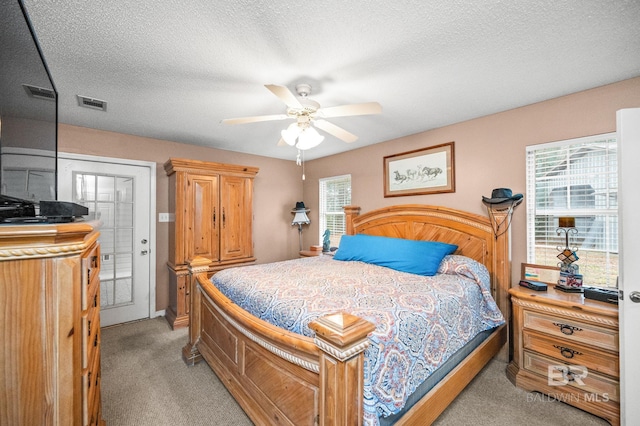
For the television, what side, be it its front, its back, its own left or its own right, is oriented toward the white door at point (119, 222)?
left

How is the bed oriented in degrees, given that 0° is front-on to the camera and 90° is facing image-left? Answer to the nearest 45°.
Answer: approximately 45°

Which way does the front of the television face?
to the viewer's right

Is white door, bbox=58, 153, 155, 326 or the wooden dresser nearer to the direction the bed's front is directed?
the wooden dresser

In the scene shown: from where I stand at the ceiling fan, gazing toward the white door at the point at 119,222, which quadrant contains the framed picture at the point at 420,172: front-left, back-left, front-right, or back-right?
back-right

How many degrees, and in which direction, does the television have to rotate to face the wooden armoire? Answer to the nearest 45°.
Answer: approximately 45° to its left

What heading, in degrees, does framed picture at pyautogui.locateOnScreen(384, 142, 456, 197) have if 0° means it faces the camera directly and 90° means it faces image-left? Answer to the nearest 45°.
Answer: approximately 45°

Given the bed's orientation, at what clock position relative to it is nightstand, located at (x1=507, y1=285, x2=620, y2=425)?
The nightstand is roughly at 7 o'clock from the bed.

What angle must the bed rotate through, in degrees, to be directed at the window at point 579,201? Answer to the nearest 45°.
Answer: approximately 135° to its left

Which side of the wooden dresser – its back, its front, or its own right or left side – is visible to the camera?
right

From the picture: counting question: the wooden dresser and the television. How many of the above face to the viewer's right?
2
